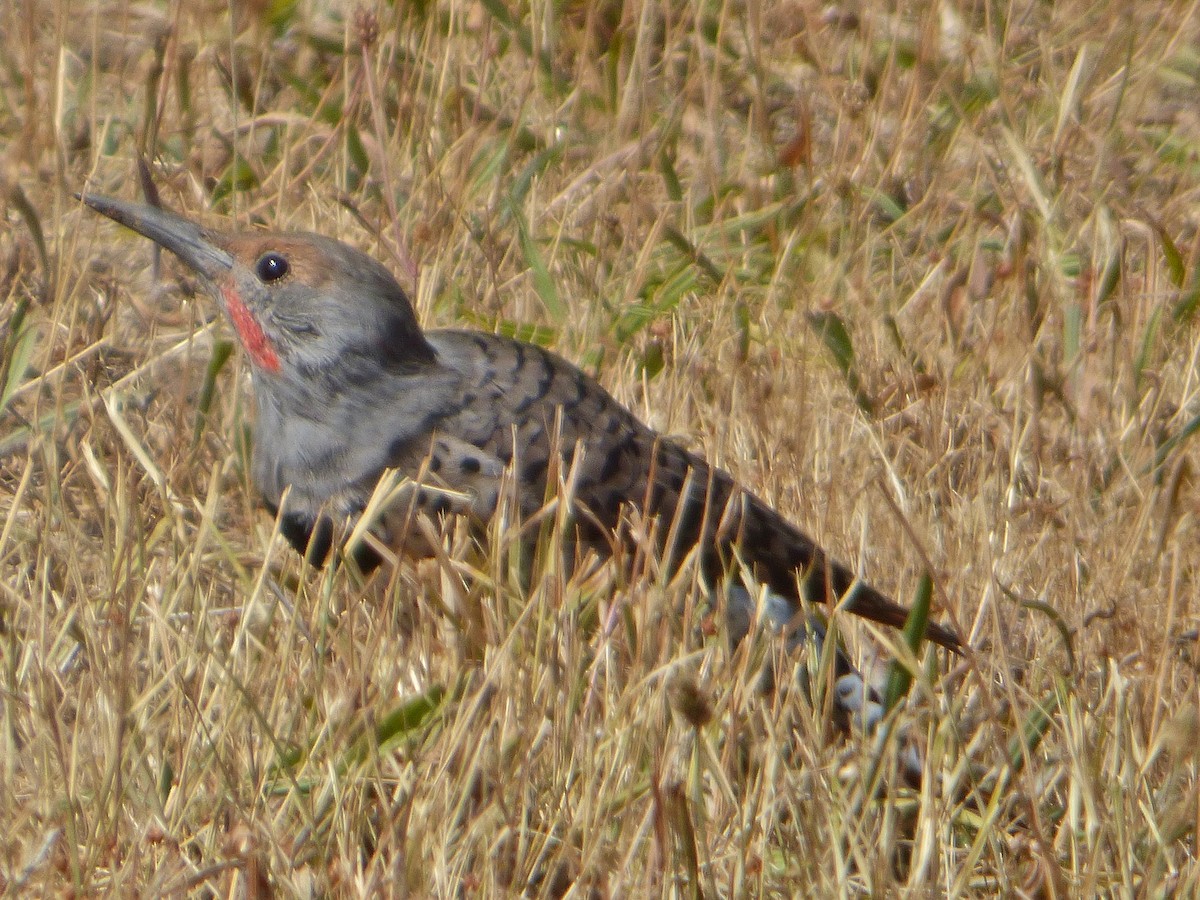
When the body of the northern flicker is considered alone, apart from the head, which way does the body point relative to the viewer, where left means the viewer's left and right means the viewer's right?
facing to the left of the viewer
